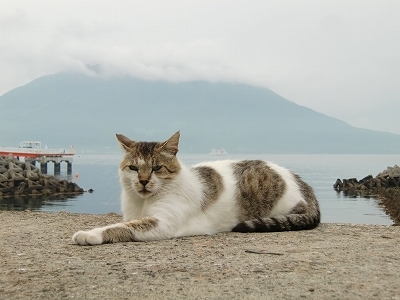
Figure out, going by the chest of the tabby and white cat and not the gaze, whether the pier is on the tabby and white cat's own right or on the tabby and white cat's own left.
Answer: on the tabby and white cat's own right

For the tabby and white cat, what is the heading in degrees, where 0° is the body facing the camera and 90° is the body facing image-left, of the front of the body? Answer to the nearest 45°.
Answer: approximately 90°
